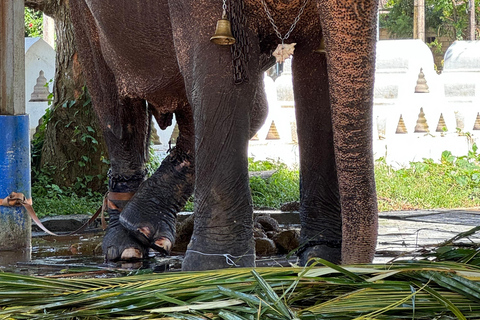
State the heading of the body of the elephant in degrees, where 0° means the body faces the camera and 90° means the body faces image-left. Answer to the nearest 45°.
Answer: approximately 315°

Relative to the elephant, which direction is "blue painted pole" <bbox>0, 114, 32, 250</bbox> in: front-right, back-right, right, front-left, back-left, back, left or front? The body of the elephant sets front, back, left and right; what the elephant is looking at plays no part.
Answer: back

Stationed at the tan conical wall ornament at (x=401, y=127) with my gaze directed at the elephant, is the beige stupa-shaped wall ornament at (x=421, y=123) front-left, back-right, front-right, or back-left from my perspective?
back-left

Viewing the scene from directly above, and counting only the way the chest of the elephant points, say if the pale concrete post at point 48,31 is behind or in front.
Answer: behind

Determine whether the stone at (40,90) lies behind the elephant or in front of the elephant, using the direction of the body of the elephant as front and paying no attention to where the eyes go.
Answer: behind
